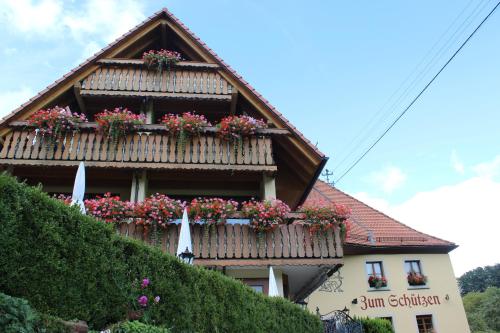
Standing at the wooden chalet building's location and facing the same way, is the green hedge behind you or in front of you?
in front

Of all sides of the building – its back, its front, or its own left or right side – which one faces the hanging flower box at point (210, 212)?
front

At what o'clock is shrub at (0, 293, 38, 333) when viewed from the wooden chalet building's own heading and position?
The shrub is roughly at 12 o'clock from the wooden chalet building.

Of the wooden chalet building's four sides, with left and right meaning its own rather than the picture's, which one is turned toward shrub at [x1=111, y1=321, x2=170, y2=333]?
front

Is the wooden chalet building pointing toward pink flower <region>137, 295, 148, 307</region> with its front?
yes

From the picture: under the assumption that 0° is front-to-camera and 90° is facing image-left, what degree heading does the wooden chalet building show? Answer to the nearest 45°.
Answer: approximately 0°
